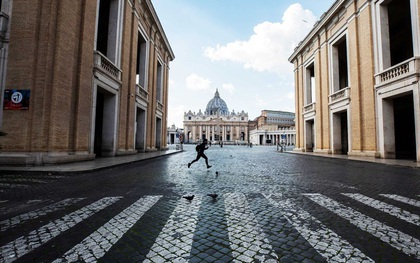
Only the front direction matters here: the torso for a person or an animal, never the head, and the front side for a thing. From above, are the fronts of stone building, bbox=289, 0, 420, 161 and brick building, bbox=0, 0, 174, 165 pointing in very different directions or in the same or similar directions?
very different directions

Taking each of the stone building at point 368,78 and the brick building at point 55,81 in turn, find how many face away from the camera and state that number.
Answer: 0

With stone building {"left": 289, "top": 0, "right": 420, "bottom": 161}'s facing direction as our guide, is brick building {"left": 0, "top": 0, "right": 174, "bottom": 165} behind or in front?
in front

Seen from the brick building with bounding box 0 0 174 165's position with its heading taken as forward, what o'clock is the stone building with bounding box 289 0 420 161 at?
the stone building with bounding box 289 0 420 161 is roughly at 11 o'clock from the brick building with bounding box 0 0 174 165.

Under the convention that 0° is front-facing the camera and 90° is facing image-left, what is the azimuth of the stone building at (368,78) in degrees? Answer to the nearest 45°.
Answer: approximately 45°

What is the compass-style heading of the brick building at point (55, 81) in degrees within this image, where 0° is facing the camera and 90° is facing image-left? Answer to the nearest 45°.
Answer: approximately 315°
